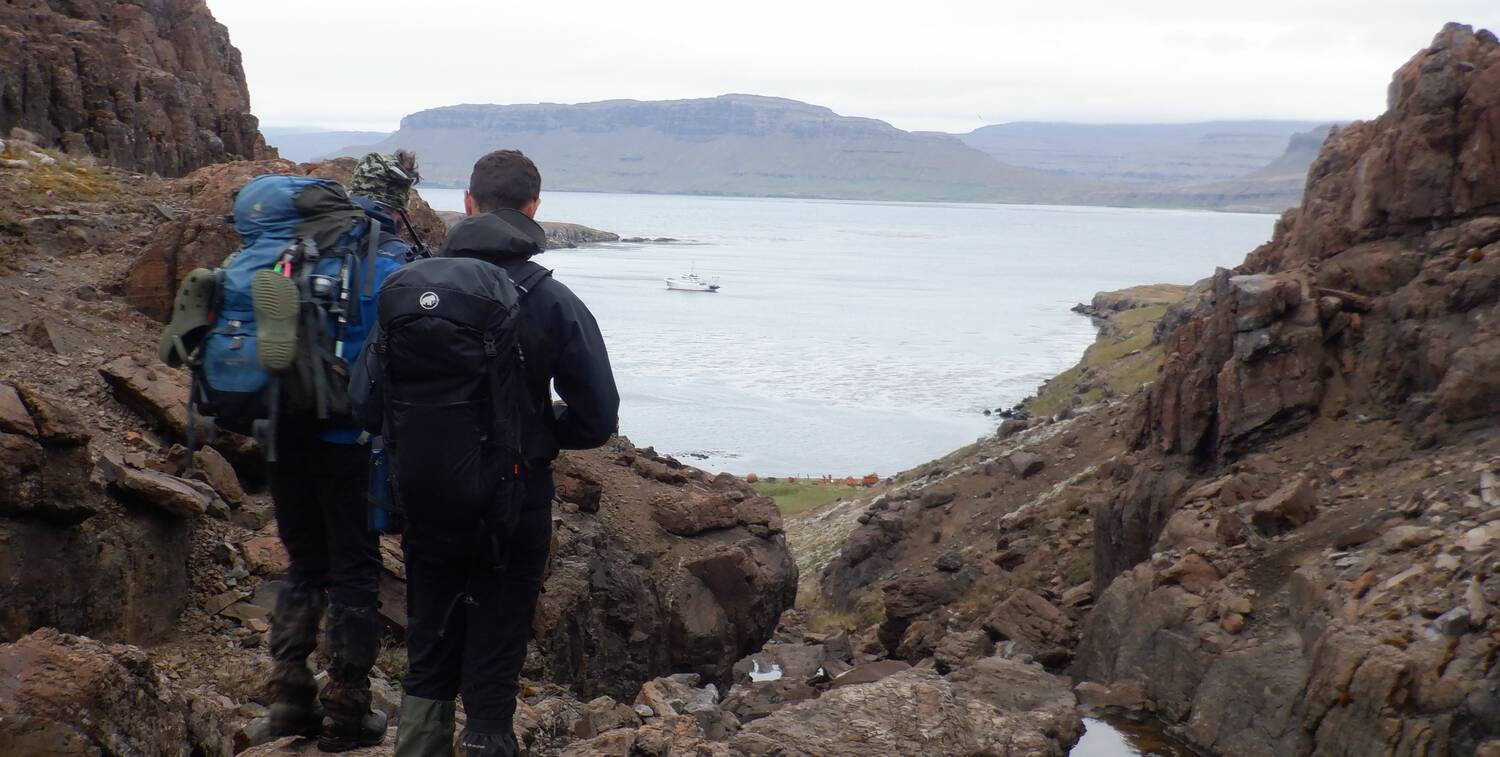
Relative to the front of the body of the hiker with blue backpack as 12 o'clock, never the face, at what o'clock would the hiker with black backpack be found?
The hiker with black backpack is roughly at 3 o'clock from the hiker with blue backpack.

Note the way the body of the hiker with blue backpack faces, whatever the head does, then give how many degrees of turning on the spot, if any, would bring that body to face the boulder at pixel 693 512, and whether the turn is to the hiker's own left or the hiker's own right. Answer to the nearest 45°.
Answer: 0° — they already face it

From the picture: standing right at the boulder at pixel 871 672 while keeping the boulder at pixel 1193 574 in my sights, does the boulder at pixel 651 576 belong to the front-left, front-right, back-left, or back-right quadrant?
back-left

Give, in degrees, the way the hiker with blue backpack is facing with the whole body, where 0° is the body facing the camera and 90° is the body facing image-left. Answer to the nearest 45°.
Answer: approximately 225°

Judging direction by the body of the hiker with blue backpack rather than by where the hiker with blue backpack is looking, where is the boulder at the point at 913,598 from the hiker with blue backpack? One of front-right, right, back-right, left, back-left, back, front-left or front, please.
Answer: front

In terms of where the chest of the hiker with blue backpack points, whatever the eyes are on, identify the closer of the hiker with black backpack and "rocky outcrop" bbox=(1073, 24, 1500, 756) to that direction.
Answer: the rocky outcrop

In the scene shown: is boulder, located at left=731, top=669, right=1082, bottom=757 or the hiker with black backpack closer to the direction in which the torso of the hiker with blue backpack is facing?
the boulder

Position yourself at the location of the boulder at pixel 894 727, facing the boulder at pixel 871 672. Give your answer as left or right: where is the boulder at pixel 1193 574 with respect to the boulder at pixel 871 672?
right

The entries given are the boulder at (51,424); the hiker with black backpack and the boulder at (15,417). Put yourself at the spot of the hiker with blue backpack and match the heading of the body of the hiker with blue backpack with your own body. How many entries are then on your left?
2

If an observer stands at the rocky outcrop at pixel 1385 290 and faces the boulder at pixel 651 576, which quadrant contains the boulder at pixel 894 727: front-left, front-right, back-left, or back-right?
front-left

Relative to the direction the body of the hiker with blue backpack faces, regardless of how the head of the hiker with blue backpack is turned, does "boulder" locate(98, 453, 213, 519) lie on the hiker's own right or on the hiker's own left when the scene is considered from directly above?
on the hiker's own left

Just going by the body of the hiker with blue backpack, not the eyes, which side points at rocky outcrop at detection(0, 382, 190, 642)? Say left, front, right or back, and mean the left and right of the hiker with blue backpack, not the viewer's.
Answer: left

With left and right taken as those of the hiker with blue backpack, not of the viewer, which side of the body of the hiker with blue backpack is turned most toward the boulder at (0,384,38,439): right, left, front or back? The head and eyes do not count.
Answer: left
